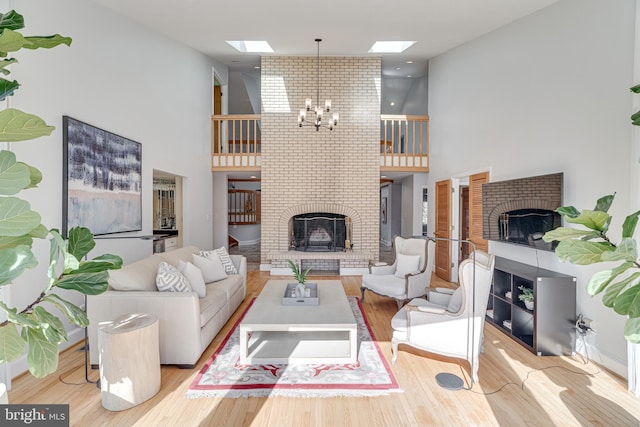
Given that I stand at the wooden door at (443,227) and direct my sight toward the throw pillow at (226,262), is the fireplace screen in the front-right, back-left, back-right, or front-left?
front-right

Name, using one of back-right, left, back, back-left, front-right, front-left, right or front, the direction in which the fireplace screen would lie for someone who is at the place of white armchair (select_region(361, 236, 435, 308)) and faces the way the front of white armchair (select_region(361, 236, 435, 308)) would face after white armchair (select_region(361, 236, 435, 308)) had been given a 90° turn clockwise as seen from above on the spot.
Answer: front

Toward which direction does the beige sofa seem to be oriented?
to the viewer's right

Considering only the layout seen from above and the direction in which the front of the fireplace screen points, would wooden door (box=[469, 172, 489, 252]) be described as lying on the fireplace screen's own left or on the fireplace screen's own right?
on the fireplace screen's own left

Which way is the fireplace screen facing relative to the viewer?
toward the camera

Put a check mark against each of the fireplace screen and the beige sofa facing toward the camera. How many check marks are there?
1

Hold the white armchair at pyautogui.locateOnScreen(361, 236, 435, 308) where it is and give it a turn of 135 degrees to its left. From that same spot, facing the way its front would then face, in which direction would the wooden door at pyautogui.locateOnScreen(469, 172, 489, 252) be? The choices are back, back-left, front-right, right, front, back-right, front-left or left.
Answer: front-left

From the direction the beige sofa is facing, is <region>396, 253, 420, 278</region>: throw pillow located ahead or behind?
ahead

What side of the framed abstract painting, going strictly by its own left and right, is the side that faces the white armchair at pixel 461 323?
front

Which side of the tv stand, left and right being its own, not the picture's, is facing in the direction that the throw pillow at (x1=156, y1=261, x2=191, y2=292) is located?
front

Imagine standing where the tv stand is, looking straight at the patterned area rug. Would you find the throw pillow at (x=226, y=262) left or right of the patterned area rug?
right

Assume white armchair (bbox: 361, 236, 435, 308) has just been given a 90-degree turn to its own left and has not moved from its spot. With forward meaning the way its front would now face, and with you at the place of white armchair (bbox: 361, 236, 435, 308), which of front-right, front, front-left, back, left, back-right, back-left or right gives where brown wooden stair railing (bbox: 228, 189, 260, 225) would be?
back

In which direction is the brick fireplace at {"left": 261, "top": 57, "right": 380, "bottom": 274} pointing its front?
toward the camera

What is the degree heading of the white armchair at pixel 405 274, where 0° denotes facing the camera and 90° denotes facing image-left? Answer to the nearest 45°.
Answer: approximately 45°

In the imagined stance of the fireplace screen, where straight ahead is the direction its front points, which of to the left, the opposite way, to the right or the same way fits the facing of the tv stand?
to the right

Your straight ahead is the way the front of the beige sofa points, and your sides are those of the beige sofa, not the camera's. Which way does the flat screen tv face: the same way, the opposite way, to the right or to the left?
the opposite way

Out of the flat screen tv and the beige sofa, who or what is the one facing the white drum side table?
the flat screen tv

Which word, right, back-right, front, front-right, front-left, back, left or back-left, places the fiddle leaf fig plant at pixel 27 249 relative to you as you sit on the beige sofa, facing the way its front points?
right

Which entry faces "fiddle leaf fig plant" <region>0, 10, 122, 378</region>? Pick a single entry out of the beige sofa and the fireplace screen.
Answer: the fireplace screen

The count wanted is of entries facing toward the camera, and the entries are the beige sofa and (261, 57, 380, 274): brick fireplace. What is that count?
1

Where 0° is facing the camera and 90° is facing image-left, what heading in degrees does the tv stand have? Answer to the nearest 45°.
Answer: approximately 45°

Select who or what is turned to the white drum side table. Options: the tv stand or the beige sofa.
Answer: the tv stand

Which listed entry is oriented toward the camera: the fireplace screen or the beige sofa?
the fireplace screen
